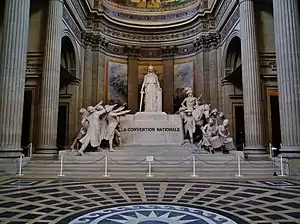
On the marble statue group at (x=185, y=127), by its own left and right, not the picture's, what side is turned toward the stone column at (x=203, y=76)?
back

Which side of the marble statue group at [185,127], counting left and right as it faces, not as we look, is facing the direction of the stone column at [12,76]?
right

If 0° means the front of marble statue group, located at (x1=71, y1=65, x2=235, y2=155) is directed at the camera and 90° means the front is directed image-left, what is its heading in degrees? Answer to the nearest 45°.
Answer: approximately 0°

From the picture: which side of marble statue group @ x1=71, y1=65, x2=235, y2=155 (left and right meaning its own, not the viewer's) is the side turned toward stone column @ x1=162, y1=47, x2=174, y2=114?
back

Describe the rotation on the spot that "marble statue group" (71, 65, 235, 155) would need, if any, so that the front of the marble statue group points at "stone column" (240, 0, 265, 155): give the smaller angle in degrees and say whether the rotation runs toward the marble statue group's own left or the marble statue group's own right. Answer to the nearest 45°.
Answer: approximately 90° to the marble statue group's own left

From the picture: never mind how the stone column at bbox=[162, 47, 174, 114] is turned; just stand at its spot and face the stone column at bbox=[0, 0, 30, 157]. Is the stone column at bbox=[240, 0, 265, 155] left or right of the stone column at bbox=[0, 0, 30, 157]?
left

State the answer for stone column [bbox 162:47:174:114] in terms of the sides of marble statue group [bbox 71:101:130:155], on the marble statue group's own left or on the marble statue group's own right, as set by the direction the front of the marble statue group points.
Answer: on the marble statue group's own left

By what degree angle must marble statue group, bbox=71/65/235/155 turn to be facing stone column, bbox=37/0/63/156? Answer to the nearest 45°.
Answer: approximately 90° to its right
